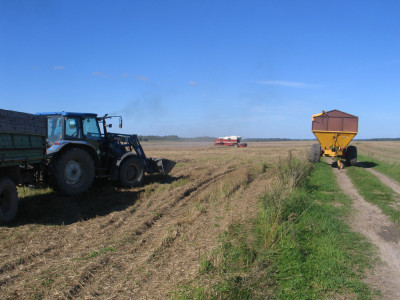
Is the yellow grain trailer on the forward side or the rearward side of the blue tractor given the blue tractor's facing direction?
on the forward side

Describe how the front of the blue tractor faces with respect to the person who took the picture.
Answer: facing away from the viewer and to the right of the viewer
